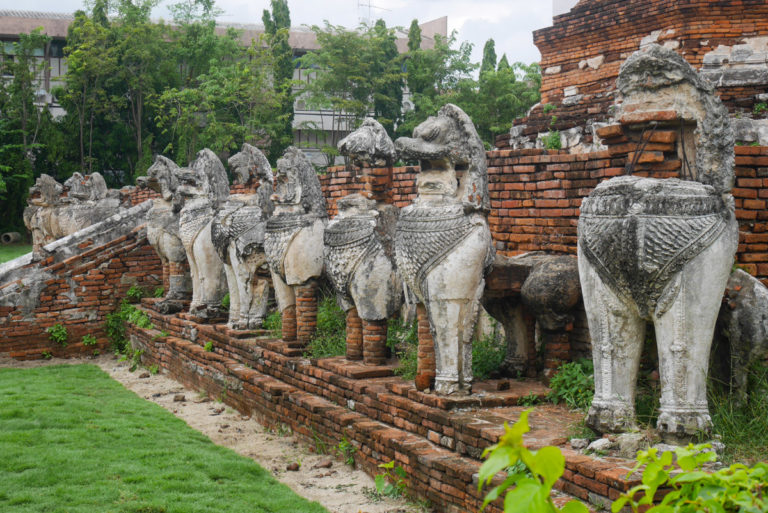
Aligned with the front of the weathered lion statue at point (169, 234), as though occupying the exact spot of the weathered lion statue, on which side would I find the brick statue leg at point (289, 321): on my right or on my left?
on my left

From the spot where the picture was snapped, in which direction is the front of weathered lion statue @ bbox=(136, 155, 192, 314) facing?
facing to the left of the viewer

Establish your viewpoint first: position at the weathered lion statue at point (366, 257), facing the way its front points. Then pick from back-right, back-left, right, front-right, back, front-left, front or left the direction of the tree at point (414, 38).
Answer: back-right

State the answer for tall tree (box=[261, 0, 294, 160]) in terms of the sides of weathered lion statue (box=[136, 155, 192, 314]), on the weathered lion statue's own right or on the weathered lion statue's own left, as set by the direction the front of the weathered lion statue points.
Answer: on the weathered lion statue's own right

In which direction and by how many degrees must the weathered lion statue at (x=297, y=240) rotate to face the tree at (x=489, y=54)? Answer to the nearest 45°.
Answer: approximately 135° to its right

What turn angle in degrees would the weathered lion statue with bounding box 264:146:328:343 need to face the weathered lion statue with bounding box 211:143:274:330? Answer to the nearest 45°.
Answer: approximately 135° to its right

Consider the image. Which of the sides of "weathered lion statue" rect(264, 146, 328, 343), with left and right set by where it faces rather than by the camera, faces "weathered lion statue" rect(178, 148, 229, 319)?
right

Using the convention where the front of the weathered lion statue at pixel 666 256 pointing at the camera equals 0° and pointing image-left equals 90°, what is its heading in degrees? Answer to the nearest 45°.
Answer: approximately 45°

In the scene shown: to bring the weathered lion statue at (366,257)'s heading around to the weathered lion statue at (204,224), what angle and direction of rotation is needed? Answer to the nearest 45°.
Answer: approximately 90° to its right

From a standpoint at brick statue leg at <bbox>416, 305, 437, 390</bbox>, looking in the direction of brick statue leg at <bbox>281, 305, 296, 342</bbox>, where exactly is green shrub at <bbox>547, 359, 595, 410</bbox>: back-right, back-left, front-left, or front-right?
back-right
